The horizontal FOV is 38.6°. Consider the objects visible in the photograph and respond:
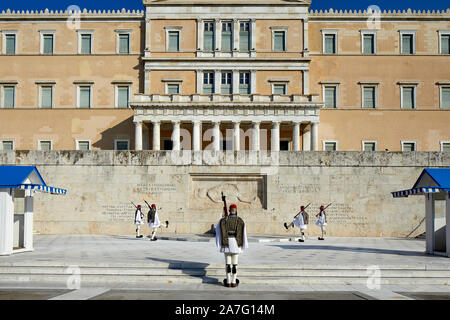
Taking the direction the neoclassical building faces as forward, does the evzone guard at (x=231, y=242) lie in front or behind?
in front

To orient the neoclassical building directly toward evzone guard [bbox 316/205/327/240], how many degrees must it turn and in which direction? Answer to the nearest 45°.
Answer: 0° — it already faces them

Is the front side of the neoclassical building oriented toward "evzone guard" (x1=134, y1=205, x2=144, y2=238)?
yes
